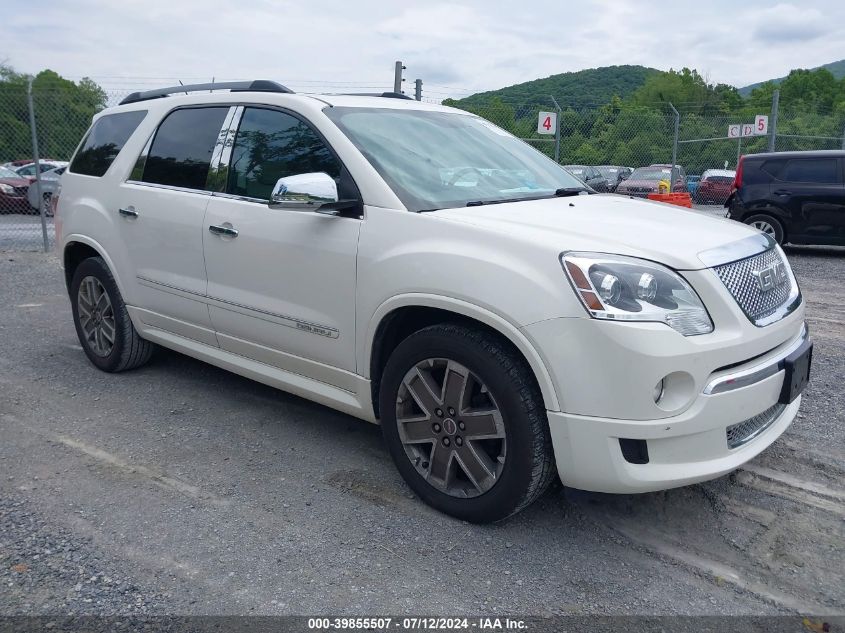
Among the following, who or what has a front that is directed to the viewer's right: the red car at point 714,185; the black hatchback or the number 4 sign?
the black hatchback

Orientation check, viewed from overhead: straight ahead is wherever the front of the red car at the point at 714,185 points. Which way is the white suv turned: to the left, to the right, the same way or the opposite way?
to the left

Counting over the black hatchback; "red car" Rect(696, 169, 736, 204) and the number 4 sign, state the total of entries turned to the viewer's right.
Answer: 1

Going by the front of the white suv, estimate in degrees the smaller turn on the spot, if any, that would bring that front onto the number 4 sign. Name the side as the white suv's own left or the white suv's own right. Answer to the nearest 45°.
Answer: approximately 135° to the white suv's own left

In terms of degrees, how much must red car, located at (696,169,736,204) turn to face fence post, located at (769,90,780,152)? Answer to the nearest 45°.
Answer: approximately 45° to its left

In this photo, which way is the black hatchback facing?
to the viewer's right

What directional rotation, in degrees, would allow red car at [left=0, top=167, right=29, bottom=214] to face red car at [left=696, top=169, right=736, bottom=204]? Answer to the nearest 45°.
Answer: approximately 45° to its left

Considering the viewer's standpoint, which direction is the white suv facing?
facing the viewer and to the right of the viewer

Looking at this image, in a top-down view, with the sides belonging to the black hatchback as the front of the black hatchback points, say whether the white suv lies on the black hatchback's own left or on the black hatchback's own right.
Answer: on the black hatchback's own right

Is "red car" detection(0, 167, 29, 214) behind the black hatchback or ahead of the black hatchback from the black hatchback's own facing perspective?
behind

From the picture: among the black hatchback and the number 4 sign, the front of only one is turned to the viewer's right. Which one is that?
the black hatchback

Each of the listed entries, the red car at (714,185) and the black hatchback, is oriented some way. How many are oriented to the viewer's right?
1
